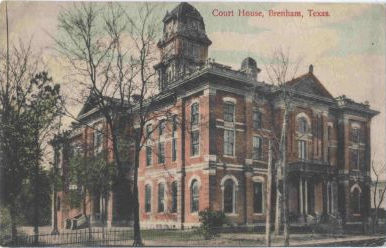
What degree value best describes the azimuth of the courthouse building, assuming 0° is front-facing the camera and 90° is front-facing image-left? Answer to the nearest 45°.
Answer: approximately 315°

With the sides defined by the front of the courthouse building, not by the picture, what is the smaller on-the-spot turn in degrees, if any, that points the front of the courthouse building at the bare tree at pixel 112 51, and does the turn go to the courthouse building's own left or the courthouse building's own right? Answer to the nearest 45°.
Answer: approximately 90° to the courthouse building's own right
